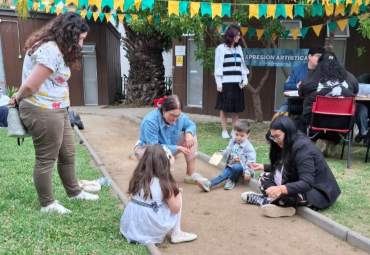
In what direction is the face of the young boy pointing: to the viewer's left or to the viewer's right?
to the viewer's left

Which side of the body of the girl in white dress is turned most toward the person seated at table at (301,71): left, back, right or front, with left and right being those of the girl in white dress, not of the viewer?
front

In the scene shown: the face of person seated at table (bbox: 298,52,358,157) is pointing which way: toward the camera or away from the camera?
away from the camera

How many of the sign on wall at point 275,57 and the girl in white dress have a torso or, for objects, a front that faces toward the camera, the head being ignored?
1

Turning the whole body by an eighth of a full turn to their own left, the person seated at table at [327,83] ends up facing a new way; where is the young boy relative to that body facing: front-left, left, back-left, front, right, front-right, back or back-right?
left

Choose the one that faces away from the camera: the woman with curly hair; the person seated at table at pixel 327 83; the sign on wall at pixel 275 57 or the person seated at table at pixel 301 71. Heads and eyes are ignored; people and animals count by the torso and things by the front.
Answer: the person seated at table at pixel 327 83

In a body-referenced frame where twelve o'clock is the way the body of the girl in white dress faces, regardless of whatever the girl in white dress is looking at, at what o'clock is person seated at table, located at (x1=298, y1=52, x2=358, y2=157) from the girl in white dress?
The person seated at table is roughly at 12 o'clock from the girl in white dress.

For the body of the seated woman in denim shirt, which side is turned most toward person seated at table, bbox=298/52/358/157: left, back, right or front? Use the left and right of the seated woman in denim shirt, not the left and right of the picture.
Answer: left

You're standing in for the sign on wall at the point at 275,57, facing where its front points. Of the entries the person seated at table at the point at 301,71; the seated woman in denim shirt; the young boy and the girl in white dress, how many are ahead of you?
4

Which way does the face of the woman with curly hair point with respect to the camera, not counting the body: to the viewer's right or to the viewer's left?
to the viewer's right

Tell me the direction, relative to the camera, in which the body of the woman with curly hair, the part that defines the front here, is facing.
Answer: to the viewer's right

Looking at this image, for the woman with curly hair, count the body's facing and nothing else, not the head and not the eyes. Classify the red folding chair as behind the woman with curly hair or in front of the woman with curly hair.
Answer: in front

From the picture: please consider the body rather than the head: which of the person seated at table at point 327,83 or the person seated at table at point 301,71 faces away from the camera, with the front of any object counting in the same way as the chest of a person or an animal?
the person seated at table at point 327,83

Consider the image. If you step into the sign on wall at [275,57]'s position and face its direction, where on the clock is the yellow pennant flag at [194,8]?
The yellow pennant flag is roughly at 1 o'clock from the sign on wall.

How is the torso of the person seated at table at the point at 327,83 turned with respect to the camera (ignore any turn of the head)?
away from the camera
